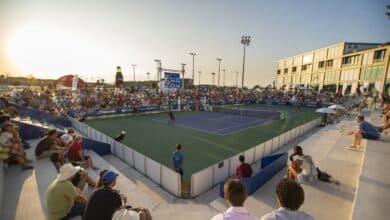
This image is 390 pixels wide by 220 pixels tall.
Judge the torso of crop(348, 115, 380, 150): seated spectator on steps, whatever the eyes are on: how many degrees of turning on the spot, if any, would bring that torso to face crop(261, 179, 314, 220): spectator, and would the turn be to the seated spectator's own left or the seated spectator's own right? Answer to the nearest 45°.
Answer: approximately 90° to the seated spectator's own left

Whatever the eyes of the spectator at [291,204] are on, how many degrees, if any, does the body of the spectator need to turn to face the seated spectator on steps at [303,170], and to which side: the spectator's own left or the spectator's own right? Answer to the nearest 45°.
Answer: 0° — they already face them

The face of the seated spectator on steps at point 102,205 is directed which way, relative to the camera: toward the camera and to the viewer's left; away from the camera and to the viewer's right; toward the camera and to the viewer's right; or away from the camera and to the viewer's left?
away from the camera and to the viewer's right

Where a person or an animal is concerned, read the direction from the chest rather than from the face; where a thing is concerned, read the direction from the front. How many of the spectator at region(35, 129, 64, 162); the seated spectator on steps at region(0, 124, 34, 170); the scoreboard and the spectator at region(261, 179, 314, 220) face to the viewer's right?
2

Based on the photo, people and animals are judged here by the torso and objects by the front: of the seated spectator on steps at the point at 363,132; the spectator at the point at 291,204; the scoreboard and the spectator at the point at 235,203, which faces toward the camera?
the scoreboard

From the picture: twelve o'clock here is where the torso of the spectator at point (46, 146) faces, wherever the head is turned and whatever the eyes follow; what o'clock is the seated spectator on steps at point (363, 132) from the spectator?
The seated spectator on steps is roughly at 1 o'clock from the spectator.

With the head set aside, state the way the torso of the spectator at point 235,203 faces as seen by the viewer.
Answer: away from the camera

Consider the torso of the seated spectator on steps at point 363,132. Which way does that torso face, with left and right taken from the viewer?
facing to the left of the viewer

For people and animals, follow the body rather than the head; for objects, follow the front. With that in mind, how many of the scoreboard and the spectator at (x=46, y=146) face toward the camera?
1

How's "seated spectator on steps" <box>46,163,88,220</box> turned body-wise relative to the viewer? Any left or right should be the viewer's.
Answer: facing away from the viewer and to the right of the viewer

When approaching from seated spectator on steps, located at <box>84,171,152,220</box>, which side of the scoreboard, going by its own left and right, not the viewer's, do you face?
front

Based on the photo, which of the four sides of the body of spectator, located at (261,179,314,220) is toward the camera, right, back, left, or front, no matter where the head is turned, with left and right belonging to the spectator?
back

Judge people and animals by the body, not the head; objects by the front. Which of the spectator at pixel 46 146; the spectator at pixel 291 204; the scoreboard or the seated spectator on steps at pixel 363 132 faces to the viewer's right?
the spectator at pixel 46 146

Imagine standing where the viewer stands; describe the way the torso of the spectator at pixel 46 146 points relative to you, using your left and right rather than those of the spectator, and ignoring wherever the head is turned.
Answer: facing to the right of the viewer

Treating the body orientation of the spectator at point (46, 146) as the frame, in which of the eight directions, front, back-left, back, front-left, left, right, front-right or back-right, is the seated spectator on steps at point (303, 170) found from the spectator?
front-right

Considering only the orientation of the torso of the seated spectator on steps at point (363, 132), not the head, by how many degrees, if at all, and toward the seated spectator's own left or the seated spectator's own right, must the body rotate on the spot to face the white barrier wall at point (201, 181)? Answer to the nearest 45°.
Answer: approximately 45° to the seated spectator's own left
